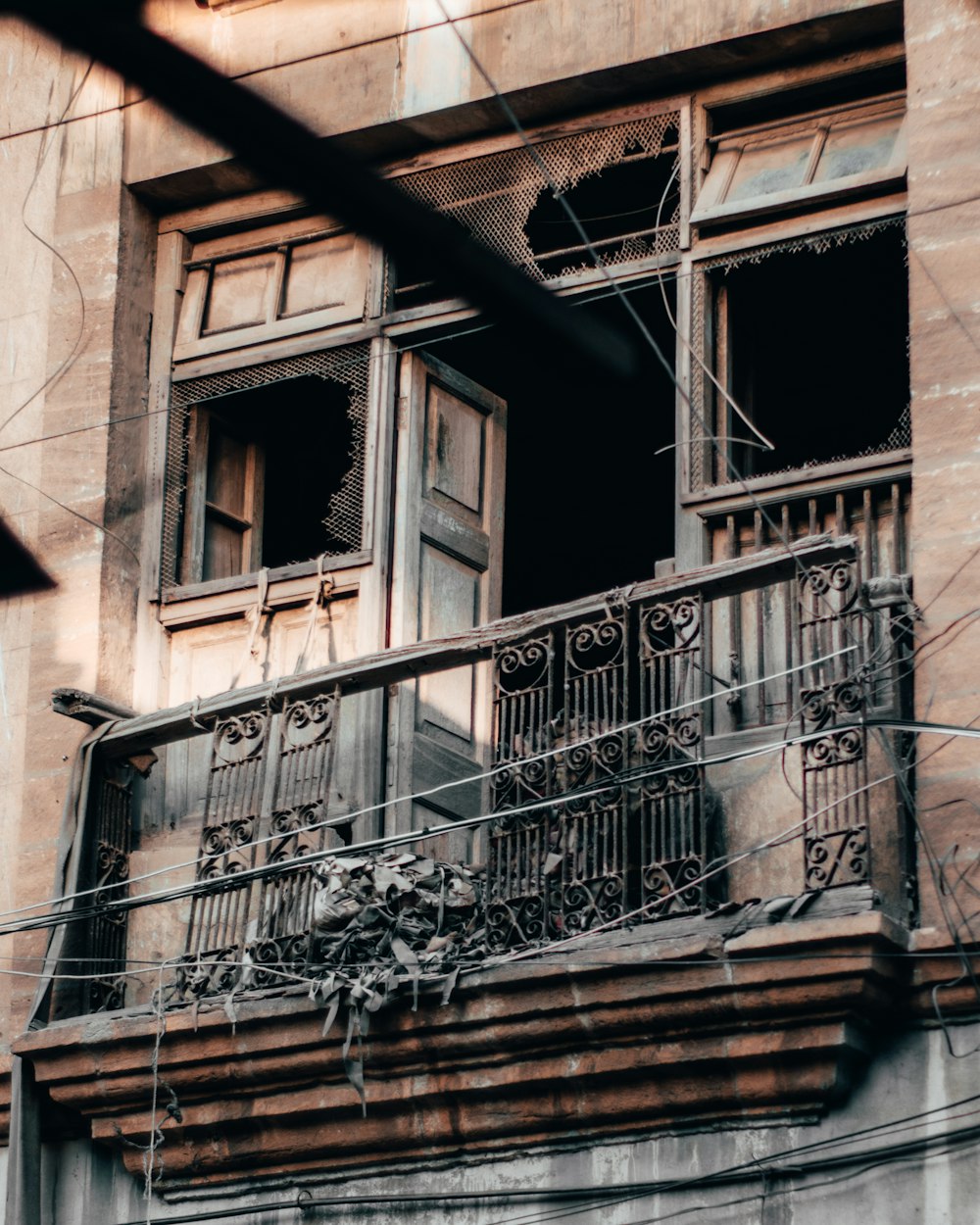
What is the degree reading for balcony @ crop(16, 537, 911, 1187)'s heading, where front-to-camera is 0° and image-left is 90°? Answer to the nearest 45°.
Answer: approximately 45°

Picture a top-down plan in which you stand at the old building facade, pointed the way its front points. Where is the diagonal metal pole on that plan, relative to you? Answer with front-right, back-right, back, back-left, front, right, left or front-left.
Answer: front-left

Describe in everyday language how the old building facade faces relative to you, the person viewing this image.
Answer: facing the viewer and to the left of the viewer

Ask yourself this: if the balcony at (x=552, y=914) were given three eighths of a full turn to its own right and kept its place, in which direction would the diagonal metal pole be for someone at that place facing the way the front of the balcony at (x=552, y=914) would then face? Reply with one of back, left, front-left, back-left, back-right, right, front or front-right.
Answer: back
